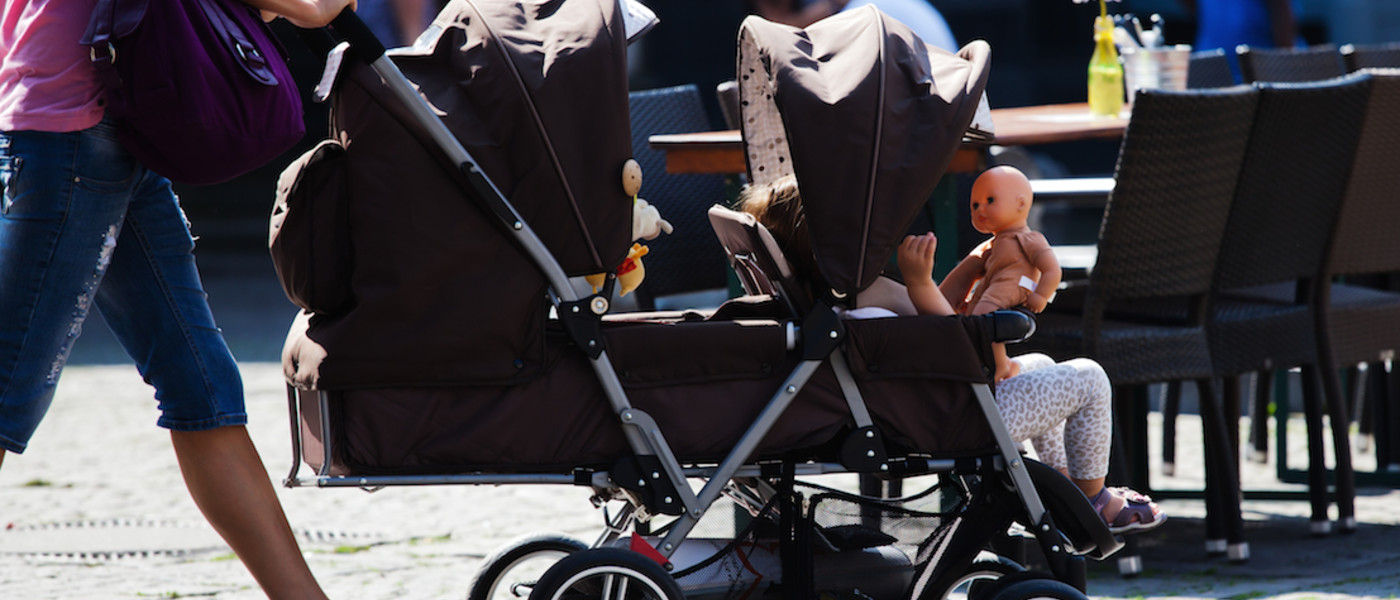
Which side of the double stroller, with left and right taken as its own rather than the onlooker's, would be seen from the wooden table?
left

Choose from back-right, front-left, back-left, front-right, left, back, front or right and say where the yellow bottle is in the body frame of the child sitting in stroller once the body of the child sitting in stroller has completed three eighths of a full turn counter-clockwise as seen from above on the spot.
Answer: front-right

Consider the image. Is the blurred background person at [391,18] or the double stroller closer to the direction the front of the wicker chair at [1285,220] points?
the blurred background person

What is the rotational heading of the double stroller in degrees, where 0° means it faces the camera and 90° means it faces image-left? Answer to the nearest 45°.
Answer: approximately 270°

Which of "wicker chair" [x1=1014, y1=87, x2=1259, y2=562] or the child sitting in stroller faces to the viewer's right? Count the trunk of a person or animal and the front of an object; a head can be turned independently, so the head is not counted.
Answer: the child sitting in stroller

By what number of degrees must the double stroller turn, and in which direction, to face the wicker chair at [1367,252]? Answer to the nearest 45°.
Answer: approximately 45° to its left

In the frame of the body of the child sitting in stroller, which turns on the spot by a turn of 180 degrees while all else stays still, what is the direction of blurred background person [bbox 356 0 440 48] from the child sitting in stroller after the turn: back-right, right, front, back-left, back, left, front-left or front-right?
front-right

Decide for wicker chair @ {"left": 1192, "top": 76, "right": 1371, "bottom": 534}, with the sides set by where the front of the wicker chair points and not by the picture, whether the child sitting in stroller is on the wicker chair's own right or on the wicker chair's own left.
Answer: on the wicker chair's own left

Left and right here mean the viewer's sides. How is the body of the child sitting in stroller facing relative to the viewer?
facing to the right of the viewer

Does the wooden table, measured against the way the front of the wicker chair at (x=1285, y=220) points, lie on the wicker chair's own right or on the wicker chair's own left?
on the wicker chair's own left

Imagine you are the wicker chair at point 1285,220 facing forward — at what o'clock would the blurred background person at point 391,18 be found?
The blurred background person is roughly at 11 o'clock from the wicker chair.

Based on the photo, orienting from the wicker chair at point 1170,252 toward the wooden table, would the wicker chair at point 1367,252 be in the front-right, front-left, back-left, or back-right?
back-right

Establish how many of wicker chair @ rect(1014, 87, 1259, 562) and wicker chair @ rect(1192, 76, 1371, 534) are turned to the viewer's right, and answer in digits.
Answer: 0
